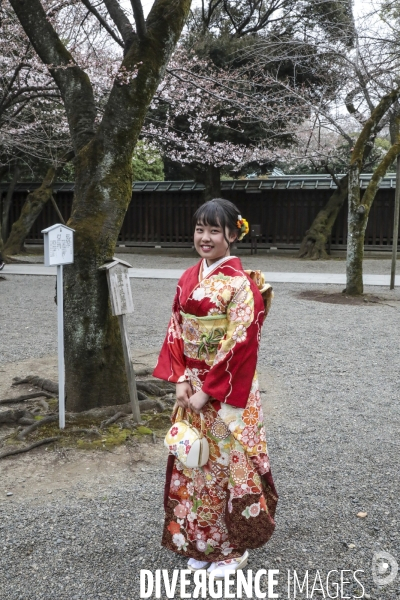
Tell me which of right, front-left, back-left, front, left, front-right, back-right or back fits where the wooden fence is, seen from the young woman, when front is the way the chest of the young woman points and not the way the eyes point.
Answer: back-right

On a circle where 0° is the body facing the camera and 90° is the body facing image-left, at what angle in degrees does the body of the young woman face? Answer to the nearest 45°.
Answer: approximately 45°

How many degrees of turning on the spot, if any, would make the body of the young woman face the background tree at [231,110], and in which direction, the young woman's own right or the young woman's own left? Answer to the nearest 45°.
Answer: approximately 135° to the young woman's own right

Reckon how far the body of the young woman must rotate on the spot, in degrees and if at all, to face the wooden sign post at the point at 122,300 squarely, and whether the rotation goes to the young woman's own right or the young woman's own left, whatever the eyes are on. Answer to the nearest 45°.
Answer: approximately 135° to the young woman's own right

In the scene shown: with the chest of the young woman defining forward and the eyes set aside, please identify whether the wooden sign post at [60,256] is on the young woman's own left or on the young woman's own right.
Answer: on the young woman's own right
